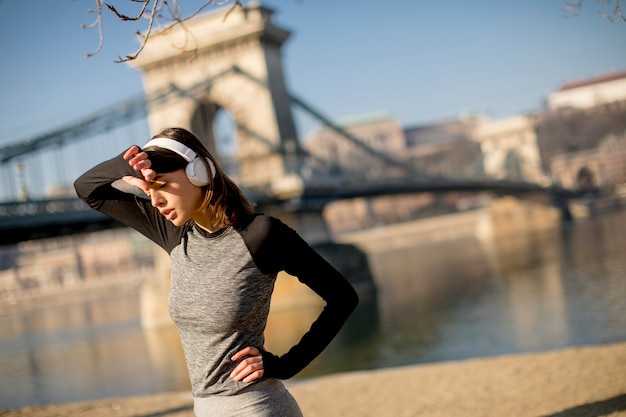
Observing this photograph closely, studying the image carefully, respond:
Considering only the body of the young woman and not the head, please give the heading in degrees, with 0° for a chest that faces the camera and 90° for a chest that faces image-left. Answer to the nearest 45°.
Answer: approximately 45°

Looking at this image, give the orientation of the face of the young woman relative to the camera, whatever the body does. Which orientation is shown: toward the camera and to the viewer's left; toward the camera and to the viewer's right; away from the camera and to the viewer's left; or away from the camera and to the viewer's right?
toward the camera and to the viewer's left

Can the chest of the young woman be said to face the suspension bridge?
no
